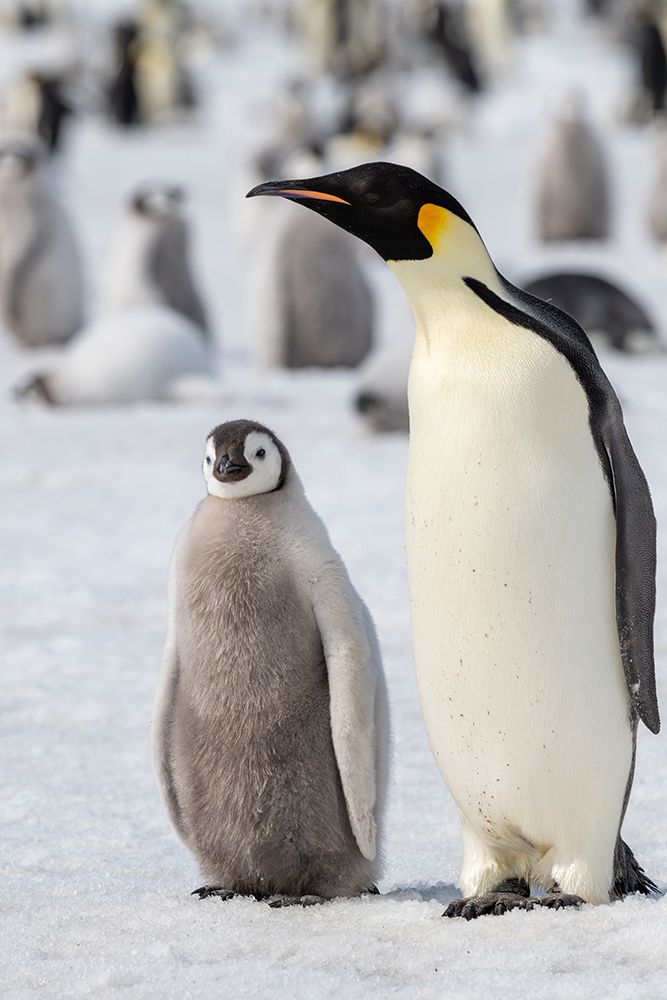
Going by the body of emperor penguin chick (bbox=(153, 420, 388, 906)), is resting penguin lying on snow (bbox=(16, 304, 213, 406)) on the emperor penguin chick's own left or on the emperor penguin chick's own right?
on the emperor penguin chick's own right

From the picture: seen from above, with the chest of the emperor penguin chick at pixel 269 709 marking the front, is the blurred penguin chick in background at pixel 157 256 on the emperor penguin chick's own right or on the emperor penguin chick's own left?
on the emperor penguin chick's own right

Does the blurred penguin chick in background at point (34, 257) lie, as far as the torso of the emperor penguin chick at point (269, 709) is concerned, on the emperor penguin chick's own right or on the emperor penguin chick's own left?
on the emperor penguin chick's own right

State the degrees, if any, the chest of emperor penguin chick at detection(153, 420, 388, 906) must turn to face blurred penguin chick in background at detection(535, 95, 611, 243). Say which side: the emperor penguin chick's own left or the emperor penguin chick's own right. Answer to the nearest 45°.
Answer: approximately 135° to the emperor penguin chick's own right

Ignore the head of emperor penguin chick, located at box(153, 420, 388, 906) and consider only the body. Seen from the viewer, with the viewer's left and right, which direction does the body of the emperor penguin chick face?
facing the viewer and to the left of the viewer

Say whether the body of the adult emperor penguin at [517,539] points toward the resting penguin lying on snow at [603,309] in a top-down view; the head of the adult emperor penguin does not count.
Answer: no

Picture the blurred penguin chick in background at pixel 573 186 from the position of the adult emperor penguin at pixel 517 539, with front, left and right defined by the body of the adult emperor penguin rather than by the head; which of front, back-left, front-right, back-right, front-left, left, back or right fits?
back-right

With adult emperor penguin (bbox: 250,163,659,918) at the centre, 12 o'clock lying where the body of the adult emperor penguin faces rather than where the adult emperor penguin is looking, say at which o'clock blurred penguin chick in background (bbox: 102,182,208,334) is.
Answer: The blurred penguin chick in background is roughly at 4 o'clock from the adult emperor penguin.

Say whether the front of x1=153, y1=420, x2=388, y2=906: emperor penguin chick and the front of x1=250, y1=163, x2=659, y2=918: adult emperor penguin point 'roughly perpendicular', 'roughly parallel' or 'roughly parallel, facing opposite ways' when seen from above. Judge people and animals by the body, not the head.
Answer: roughly parallel

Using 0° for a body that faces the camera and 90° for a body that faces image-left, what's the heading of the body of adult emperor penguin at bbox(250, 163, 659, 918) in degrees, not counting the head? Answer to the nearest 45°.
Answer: approximately 45°

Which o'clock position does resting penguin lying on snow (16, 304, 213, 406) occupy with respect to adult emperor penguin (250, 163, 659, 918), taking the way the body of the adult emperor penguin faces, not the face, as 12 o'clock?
The resting penguin lying on snow is roughly at 4 o'clock from the adult emperor penguin.

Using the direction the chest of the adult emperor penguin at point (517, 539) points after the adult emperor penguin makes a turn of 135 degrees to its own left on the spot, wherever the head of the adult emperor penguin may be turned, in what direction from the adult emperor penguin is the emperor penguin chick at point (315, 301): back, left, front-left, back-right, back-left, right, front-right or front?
left

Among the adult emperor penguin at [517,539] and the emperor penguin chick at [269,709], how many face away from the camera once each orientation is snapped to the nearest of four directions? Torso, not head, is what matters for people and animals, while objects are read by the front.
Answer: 0
